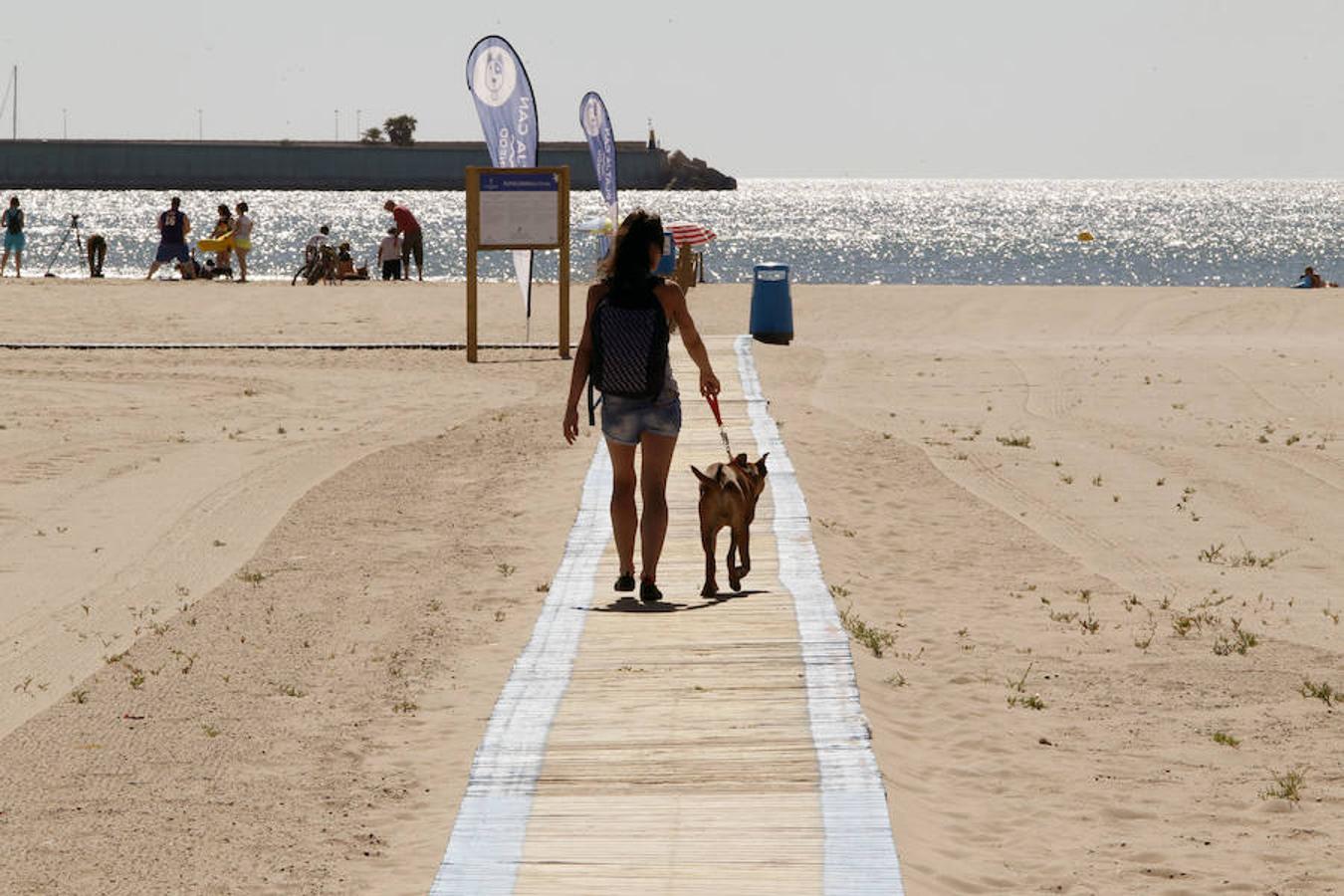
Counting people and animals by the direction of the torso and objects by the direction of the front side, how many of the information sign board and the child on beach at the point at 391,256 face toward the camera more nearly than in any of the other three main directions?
1

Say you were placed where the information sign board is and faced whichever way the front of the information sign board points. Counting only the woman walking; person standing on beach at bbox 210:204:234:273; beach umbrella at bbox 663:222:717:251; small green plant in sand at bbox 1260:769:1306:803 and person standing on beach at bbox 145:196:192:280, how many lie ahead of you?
2

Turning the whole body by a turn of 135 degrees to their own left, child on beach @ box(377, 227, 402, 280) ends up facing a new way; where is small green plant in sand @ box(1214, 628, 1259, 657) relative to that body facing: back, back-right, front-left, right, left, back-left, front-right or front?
front-left

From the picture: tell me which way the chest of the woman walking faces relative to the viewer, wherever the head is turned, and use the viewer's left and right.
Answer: facing away from the viewer

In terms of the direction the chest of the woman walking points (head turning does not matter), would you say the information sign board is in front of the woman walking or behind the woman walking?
in front

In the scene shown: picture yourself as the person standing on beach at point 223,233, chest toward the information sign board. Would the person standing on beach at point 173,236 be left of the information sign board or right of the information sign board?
right

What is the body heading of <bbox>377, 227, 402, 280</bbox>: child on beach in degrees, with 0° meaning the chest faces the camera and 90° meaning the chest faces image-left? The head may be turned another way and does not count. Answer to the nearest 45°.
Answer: approximately 180°

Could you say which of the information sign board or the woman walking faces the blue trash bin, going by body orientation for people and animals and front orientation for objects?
the woman walking

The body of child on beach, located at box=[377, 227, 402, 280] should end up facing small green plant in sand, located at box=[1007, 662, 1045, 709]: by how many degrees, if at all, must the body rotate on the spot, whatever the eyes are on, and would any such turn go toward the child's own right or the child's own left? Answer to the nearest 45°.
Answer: approximately 180°

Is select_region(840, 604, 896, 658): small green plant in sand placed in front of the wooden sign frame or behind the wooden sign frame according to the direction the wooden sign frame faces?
in front

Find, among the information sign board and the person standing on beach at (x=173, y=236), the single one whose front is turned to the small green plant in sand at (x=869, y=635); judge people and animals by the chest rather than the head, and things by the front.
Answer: the information sign board

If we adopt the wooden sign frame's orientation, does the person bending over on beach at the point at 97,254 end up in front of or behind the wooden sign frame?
behind

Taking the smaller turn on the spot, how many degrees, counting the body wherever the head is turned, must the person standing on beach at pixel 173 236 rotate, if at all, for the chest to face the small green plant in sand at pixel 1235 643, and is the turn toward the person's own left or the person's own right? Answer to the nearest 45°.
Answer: approximately 180°

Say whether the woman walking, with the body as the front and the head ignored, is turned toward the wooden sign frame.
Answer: yes
